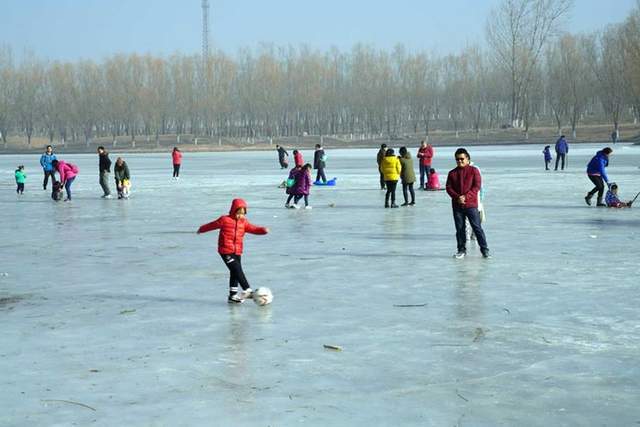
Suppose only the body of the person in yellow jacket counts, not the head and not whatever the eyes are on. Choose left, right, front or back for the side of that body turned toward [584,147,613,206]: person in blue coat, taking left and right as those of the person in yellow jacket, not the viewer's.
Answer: right

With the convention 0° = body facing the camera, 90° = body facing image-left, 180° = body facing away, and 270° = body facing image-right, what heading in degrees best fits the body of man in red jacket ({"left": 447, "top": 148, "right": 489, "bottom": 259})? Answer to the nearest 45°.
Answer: approximately 0°

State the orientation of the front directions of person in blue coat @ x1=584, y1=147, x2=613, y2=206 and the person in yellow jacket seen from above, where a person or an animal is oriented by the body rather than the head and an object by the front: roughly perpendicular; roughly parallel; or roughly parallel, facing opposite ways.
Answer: roughly perpendicular

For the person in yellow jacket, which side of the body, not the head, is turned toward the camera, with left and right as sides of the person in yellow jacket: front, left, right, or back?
back

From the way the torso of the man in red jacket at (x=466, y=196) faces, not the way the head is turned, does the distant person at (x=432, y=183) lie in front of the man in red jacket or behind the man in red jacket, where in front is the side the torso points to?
behind

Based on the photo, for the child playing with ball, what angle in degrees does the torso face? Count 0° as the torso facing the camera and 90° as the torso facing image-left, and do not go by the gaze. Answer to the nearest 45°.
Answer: approximately 315°

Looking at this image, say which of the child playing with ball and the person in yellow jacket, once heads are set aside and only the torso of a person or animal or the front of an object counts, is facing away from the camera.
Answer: the person in yellow jacket

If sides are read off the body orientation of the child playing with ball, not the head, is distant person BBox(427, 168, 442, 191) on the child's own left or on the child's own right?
on the child's own left

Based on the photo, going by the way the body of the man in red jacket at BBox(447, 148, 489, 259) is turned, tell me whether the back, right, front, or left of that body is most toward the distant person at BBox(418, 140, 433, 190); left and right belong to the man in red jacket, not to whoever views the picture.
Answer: back

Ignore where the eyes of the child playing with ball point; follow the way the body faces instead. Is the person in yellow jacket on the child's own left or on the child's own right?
on the child's own left

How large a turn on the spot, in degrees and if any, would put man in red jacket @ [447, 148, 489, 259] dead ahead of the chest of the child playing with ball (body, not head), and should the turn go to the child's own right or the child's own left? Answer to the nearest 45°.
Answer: approximately 90° to the child's own left
